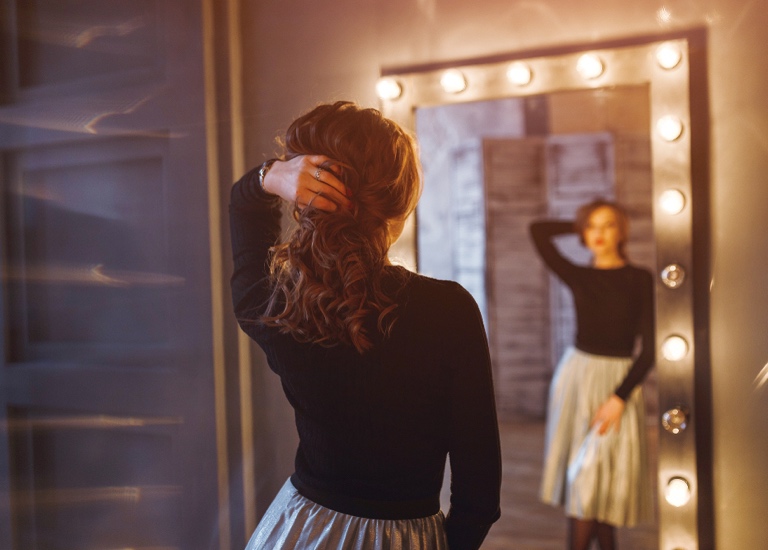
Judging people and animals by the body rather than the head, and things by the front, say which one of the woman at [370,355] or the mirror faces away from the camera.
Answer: the woman

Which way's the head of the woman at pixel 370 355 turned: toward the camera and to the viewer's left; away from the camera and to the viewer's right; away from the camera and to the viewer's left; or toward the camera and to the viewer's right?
away from the camera and to the viewer's right

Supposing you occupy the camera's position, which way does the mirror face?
facing the viewer and to the left of the viewer

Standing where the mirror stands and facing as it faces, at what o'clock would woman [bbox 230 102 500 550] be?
The woman is roughly at 11 o'clock from the mirror.

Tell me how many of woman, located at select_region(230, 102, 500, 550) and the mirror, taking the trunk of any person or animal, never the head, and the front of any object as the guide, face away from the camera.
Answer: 1

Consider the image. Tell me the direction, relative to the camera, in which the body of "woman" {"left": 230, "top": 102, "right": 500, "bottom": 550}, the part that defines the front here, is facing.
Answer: away from the camera

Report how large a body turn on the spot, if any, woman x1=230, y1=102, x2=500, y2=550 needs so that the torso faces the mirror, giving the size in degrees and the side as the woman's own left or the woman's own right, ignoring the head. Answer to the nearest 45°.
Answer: approximately 45° to the woman's own right

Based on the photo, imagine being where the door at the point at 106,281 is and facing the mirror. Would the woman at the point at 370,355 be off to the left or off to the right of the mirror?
right
